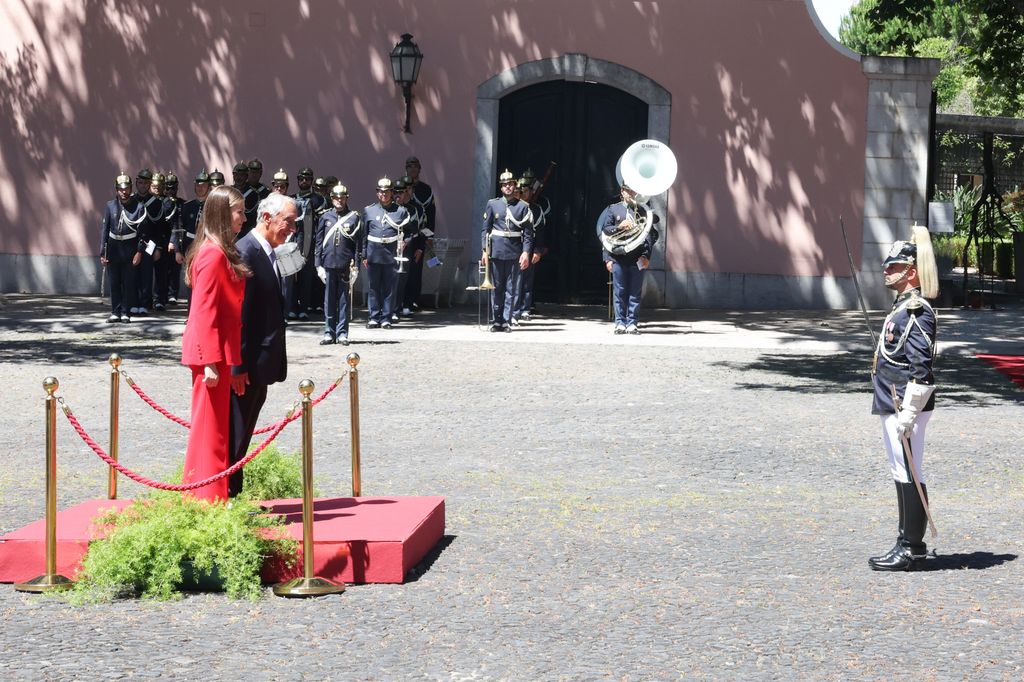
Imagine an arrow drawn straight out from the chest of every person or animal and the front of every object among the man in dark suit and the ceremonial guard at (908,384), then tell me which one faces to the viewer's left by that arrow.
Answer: the ceremonial guard

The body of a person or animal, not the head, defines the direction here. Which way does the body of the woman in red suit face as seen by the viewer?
to the viewer's right

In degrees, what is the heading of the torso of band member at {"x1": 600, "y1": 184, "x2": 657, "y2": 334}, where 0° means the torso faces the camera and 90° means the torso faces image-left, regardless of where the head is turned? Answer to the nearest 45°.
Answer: approximately 0°

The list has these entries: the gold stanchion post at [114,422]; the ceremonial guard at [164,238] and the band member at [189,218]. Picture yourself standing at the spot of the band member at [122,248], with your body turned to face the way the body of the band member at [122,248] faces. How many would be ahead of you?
1

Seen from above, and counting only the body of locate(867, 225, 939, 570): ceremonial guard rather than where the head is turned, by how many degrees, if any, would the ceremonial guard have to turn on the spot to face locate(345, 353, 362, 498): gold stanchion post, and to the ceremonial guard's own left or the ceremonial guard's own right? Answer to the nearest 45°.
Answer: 0° — they already face it

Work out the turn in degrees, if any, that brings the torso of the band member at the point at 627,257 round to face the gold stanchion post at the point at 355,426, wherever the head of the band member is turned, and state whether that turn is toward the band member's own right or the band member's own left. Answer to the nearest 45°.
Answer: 0° — they already face it

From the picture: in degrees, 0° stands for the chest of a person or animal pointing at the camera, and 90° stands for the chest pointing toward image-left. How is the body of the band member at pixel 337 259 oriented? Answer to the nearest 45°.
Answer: approximately 0°

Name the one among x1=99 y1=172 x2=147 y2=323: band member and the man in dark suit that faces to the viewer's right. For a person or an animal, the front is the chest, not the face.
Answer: the man in dark suit
